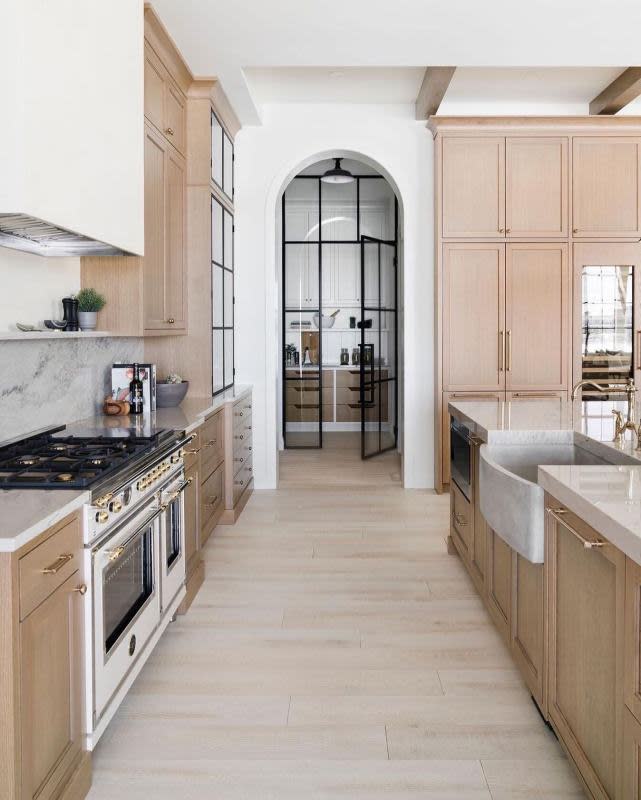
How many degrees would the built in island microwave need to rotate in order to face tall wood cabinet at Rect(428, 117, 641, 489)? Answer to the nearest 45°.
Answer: approximately 90° to its right

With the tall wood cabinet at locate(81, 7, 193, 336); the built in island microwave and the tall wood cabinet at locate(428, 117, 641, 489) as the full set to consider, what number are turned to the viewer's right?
1

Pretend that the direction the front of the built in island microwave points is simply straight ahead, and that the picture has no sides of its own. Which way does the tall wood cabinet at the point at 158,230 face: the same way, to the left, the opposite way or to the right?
the opposite way

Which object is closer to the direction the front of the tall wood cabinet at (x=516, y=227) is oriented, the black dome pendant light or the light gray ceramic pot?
the light gray ceramic pot

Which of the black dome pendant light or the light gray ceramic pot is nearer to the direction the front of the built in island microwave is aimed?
the light gray ceramic pot

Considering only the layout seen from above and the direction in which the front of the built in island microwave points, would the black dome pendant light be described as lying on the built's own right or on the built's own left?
on the built's own right

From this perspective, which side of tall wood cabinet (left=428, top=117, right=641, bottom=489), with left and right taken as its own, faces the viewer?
front

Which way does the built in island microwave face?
to the viewer's left

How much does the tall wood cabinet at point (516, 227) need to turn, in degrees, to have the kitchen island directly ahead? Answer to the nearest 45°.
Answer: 0° — it already faces it

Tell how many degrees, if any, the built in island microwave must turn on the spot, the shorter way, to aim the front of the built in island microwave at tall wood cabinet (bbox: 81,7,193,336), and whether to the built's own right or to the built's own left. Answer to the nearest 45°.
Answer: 0° — it already faces it

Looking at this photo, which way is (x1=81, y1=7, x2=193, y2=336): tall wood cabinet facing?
to the viewer's right
